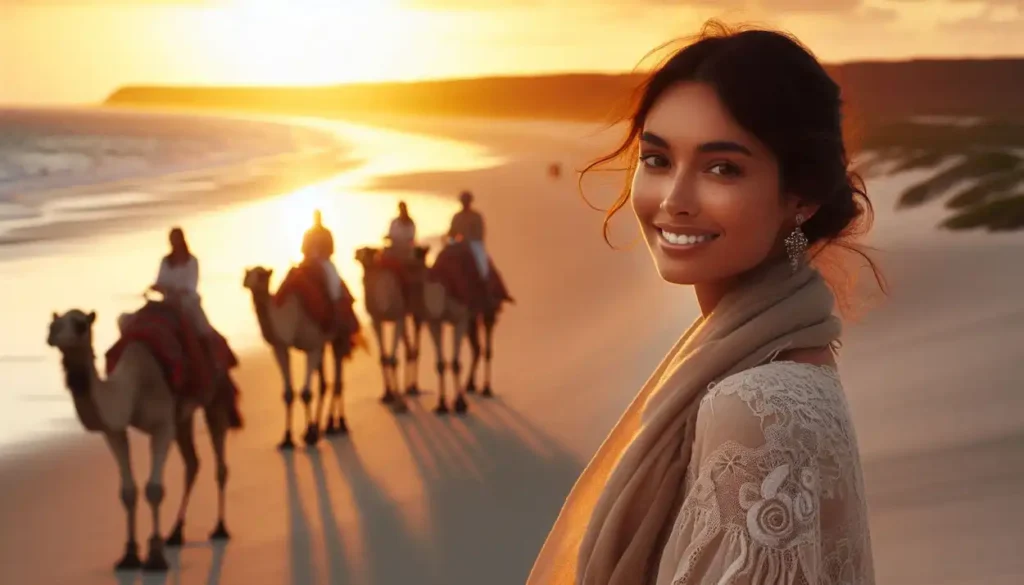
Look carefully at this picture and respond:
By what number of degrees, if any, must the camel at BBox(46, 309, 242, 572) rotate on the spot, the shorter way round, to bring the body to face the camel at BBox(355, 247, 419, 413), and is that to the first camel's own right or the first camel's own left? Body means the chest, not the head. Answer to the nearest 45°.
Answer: approximately 180°

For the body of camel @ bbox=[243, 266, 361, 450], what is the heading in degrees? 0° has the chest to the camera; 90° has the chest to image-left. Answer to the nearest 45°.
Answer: approximately 45°

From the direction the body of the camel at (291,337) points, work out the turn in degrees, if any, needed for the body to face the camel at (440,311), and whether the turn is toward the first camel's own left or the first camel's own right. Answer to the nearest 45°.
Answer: approximately 180°

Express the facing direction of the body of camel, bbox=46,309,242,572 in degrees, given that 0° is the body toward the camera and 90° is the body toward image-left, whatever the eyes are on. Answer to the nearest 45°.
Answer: approximately 45°

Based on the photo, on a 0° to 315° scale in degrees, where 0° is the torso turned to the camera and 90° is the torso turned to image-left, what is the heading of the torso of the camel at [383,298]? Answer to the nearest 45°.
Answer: approximately 45°
